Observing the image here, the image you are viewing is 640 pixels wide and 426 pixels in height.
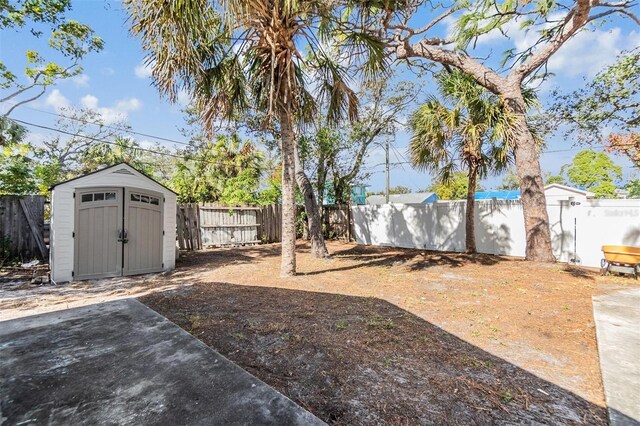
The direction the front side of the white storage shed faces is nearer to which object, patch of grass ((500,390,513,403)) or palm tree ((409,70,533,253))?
the patch of grass

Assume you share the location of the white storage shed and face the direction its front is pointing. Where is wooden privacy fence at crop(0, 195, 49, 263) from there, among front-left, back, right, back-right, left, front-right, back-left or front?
back-right

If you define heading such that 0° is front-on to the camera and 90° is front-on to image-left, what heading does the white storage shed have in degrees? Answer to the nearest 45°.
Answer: approximately 0°

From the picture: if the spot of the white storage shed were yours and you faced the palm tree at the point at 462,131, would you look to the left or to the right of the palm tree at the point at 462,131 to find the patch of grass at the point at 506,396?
right

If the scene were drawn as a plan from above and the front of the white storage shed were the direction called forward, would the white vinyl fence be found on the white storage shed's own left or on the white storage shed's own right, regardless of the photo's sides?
on the white storage shed's own left

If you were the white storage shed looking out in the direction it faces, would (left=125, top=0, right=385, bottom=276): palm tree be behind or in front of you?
in front

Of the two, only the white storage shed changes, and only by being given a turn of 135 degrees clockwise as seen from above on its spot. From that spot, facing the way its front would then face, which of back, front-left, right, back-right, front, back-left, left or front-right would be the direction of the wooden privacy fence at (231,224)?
right

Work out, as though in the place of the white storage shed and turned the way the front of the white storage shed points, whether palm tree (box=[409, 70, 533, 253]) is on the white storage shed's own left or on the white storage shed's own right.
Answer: on the white storage shed's own left
